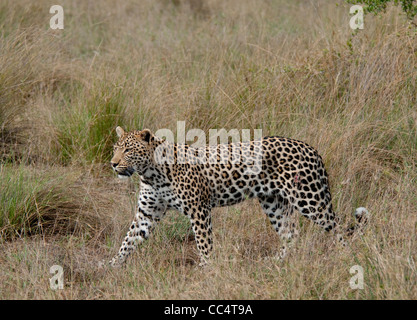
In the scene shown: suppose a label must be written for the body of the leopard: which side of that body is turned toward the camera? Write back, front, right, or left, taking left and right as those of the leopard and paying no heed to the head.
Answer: left
